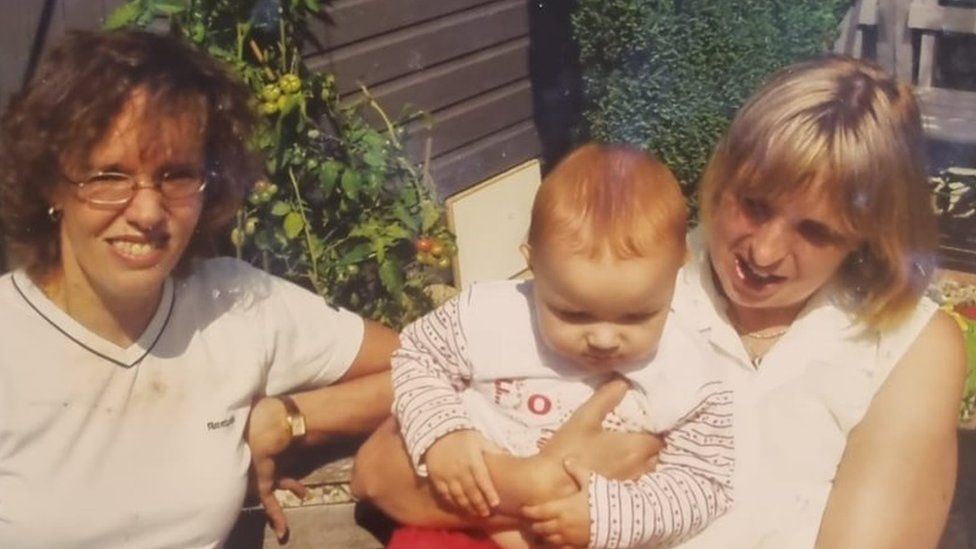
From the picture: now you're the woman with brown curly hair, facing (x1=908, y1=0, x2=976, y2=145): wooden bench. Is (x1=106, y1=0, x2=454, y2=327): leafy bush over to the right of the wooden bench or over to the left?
left

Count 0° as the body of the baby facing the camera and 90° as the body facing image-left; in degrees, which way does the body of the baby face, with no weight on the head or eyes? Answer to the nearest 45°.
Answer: approximately 0°

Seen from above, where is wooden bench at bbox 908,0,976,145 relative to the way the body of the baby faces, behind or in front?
behind

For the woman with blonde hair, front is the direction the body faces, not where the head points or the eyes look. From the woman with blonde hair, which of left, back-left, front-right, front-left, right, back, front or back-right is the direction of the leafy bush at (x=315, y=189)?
right

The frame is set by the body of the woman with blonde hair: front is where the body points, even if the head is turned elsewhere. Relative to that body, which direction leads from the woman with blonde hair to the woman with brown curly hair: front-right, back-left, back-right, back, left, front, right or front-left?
front-right

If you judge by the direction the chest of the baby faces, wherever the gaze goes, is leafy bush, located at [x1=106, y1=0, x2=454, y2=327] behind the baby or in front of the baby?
behind

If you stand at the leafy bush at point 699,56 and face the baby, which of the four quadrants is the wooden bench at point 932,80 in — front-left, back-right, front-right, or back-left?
back-left

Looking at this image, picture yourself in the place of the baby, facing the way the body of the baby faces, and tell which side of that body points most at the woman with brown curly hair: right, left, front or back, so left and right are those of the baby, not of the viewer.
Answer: right

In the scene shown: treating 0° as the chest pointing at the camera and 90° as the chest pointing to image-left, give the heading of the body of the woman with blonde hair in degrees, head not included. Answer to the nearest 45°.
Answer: approximately 45°

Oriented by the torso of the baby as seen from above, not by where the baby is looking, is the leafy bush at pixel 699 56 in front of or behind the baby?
behind
